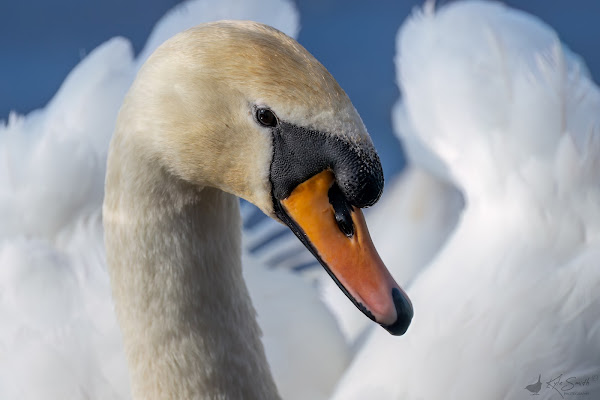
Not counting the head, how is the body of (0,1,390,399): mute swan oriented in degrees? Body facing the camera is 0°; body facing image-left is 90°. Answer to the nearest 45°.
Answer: approximately 315°
